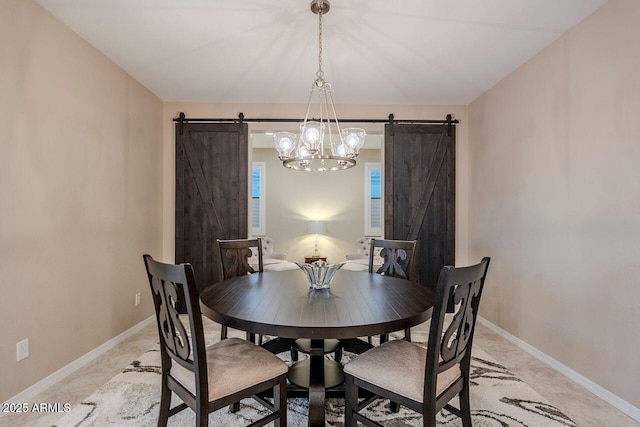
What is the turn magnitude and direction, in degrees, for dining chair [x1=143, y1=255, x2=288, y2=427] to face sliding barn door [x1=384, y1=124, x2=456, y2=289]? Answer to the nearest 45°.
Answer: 0° — it already faces it

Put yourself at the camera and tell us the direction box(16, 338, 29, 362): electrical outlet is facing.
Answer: facing the viewer and to the right of the viewer

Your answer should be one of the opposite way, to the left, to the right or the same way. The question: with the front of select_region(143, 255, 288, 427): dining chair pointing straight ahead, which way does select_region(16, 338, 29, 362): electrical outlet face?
to the right

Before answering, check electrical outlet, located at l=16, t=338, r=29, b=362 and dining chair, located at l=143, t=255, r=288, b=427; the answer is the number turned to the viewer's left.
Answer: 0

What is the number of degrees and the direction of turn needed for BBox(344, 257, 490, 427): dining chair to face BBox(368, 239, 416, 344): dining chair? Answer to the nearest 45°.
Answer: approximately 45° to its right

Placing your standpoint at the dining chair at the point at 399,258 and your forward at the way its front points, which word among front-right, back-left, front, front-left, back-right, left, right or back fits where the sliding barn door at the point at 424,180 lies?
back-right

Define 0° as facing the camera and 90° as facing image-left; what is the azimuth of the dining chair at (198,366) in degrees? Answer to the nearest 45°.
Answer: approximately 225°

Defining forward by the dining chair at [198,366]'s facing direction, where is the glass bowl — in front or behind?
in front

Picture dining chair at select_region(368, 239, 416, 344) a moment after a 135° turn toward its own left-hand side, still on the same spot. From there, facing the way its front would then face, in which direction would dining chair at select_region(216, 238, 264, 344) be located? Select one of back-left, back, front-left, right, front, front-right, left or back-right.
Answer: back

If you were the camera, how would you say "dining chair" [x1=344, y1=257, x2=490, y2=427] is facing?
facing away from the viewer and to the left of the viewer

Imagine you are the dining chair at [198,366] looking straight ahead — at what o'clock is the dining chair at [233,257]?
the dining chair at [233,257] is roughly at 11 o'clock from the dining chair at [198,366].

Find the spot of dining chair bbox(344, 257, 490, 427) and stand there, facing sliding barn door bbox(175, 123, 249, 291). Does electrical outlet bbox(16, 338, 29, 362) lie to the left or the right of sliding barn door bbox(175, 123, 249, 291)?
left

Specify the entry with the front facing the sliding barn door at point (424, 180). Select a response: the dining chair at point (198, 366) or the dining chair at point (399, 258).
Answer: the dining chair at point (198, 366)

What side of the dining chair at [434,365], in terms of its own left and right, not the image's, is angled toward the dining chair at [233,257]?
front

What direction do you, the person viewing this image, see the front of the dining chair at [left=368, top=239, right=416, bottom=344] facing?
facing the viewer and to the left of the viewer

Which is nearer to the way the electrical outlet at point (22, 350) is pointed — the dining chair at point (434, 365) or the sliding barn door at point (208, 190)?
the dining chair

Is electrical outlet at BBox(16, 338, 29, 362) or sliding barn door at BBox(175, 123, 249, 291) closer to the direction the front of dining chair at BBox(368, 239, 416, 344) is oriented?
the electrical outlet

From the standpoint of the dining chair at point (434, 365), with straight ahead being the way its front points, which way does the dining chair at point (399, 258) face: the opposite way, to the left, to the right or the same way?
to the left
